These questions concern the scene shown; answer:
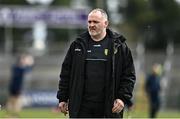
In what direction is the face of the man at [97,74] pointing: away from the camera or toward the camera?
toward the camera

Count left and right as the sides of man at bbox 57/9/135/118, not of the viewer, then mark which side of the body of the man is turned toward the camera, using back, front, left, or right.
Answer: front

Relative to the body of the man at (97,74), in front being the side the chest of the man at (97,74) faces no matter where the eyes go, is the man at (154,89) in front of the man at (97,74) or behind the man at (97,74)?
behind
